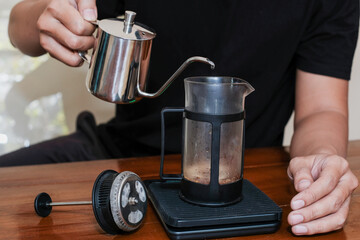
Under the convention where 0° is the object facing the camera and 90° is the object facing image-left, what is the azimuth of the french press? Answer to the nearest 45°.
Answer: approximately 270°

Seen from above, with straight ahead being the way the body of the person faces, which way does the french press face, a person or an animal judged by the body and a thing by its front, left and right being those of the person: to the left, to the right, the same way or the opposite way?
to the left

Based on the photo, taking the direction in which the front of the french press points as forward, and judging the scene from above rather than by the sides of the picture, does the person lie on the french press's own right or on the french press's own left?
on the french press's own left

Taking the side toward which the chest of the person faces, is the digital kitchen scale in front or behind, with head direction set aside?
in front

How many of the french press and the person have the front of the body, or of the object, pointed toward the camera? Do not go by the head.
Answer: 1

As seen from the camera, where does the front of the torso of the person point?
toward the camera

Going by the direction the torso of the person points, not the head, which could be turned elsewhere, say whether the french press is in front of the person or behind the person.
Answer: in front
